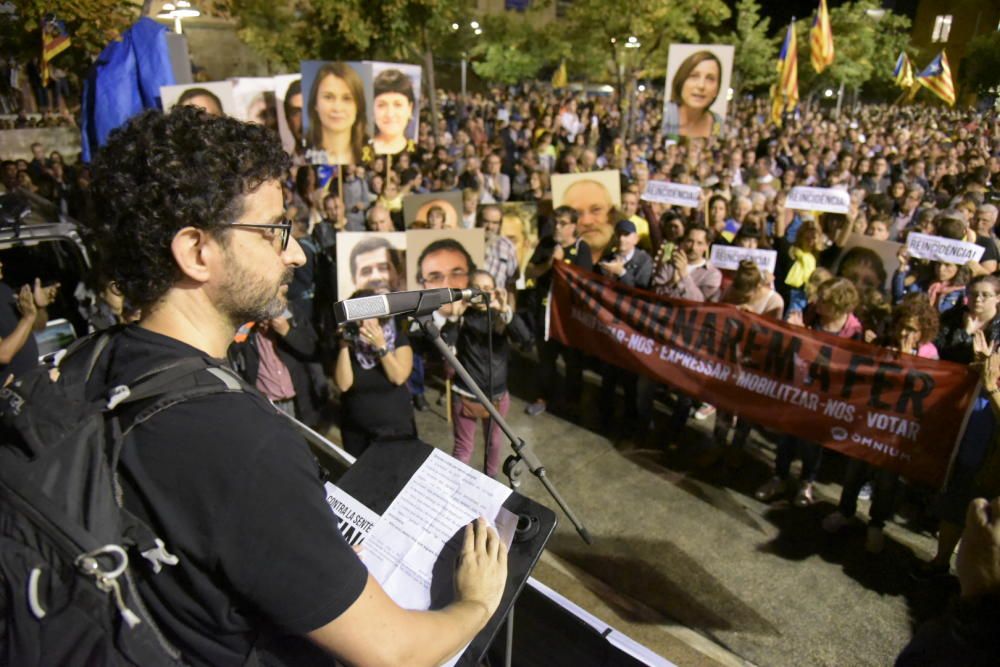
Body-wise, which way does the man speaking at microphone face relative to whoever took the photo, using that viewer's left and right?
facing to the right of the viewer

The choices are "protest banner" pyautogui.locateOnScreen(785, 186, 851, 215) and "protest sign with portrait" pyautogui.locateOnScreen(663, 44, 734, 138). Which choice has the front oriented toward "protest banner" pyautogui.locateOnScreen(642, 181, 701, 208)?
the protest sign with portrait

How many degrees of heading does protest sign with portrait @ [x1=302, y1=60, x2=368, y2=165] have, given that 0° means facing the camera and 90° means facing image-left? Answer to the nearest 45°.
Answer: approximately 0°

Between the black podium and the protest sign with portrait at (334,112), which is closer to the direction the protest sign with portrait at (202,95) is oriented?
the black podium

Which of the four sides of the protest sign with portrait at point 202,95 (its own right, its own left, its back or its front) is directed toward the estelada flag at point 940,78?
left

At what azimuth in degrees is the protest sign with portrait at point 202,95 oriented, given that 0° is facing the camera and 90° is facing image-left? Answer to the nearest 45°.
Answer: approximately 0°

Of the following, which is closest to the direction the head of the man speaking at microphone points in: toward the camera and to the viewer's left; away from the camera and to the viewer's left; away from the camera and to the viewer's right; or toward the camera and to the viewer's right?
away from the camera and to the viewer's right

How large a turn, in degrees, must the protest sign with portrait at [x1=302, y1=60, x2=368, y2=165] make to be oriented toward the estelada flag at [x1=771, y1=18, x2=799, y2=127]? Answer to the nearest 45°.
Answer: approximately 135° to its left

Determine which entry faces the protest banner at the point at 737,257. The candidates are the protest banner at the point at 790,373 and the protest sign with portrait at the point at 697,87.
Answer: the protest sign with portrait

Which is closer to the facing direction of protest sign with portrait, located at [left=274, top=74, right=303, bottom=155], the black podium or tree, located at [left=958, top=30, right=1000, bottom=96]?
the black podium

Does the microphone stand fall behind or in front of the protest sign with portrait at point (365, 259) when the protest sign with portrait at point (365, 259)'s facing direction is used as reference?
in front

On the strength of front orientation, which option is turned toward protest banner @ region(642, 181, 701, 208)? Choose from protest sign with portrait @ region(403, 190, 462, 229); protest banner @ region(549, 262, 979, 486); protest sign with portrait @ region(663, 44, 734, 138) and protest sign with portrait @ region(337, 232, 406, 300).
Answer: protest sign with portrait @ region(663, 44, 734, 138)
